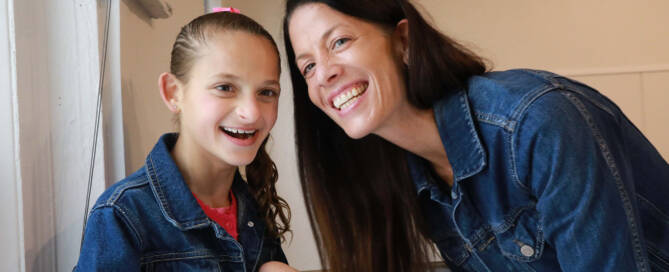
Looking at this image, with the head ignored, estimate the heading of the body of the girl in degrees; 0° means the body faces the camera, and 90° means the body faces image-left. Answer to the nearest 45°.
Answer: approximately 315°

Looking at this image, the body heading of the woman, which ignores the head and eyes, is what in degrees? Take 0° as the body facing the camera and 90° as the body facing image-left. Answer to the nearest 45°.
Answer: approximately 45°

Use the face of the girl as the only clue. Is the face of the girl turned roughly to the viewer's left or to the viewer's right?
to the viewer's right
